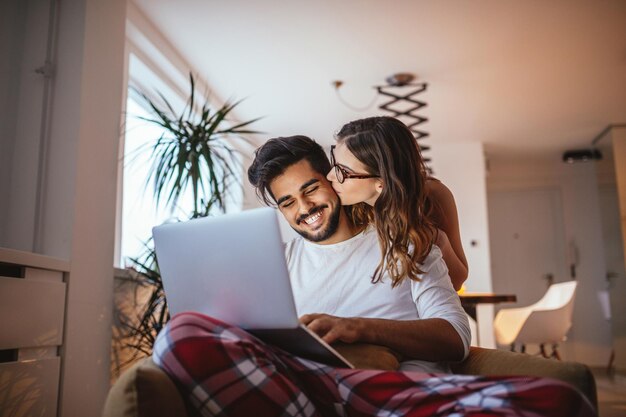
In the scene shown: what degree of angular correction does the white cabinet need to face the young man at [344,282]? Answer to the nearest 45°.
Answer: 0° — it already faces them

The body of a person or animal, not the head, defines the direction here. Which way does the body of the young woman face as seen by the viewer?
to the viewer's left

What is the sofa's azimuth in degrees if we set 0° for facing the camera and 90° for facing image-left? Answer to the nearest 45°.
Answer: approximately 0°

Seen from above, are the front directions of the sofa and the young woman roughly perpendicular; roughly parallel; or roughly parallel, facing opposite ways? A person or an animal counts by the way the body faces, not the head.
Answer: roughly perpendicular

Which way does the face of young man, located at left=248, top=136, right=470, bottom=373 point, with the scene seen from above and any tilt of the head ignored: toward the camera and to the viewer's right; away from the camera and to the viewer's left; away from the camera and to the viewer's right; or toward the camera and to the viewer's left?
toward the camera and to the viewer's left

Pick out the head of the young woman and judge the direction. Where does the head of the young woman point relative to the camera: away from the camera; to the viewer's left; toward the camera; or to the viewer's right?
to the viewer's left

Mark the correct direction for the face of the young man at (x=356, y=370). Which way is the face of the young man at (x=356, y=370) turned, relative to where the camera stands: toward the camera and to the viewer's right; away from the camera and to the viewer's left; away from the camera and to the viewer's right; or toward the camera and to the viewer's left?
toward the camera and to the viewer's left

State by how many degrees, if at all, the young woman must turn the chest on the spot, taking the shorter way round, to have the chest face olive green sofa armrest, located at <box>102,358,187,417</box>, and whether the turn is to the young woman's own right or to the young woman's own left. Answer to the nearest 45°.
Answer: approximately 45° to the young woman's own left

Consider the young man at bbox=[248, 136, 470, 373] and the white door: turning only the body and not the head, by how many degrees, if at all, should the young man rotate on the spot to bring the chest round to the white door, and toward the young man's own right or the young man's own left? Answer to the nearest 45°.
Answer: approximately 180°

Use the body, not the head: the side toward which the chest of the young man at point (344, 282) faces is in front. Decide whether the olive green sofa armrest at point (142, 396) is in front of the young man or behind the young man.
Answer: in front
